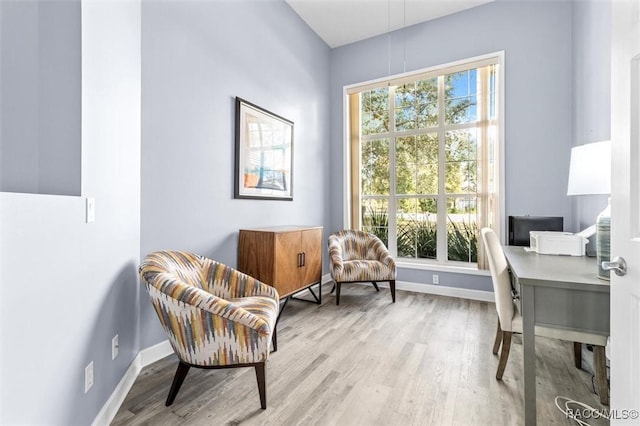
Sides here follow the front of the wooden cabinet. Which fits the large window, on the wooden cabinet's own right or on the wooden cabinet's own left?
on the wooden cabinet's own left

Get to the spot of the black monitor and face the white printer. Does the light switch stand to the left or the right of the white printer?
right

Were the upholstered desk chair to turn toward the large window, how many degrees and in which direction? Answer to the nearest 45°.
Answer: approximately 135° to its left

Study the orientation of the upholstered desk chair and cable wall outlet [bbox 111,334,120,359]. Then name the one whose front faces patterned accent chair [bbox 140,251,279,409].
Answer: the cable wall outlet

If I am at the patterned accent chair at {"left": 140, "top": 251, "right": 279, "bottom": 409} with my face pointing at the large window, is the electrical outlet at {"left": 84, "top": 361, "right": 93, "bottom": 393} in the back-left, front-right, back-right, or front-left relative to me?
back-left

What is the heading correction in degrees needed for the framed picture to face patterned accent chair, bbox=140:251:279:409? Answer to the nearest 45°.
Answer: approximately 45° to its right

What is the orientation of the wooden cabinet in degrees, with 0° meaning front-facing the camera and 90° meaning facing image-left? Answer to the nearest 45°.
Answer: approximately 315°

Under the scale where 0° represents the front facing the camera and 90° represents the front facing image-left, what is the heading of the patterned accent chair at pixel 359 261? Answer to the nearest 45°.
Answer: approximately 0°

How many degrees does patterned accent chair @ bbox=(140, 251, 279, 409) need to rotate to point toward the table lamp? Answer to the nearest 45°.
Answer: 0° — it already faces it

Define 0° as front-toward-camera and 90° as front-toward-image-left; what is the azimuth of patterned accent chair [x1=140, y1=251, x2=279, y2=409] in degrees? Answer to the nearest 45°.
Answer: approximately 270°

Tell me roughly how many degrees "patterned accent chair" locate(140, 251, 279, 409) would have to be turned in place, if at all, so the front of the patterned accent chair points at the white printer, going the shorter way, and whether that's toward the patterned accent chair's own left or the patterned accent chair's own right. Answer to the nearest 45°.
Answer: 0° — it already faces it
